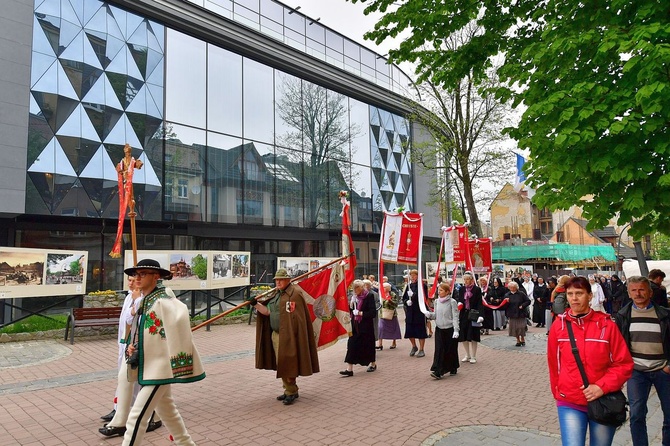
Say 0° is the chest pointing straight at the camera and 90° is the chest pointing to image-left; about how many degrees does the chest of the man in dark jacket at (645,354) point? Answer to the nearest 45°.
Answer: approximately 0°

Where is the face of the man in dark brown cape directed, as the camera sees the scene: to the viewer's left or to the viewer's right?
to the viewer's left

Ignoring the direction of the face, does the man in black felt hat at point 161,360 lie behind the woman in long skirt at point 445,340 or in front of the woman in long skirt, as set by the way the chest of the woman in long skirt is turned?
in front

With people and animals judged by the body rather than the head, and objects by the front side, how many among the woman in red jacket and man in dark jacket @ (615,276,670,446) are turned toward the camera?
2

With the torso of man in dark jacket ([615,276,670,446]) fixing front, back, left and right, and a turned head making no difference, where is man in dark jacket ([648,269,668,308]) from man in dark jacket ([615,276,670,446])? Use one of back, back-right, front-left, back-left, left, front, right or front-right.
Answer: back

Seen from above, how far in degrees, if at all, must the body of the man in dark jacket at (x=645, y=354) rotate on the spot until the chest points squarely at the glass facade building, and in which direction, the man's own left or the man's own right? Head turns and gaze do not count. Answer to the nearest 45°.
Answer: approximately 135° to the man's own right

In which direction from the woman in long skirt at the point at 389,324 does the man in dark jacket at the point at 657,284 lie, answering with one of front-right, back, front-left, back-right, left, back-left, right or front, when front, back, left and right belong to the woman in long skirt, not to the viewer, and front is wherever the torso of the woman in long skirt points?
left

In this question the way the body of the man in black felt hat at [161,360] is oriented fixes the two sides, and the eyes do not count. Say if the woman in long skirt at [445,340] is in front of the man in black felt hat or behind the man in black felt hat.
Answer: behind

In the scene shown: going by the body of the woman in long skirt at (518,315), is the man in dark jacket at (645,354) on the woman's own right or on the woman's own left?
on the woman's own left

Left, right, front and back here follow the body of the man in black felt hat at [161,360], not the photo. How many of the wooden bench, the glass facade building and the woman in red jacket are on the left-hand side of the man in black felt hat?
1

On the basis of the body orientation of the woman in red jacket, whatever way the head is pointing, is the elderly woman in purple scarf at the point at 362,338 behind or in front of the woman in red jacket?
behind

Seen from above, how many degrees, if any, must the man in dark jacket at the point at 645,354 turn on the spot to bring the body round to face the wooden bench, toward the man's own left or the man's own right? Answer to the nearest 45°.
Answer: approximately 90° to the man's own right

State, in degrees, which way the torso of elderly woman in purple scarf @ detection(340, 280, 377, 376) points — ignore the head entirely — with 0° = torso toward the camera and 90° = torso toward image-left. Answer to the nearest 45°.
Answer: approximately 45°
